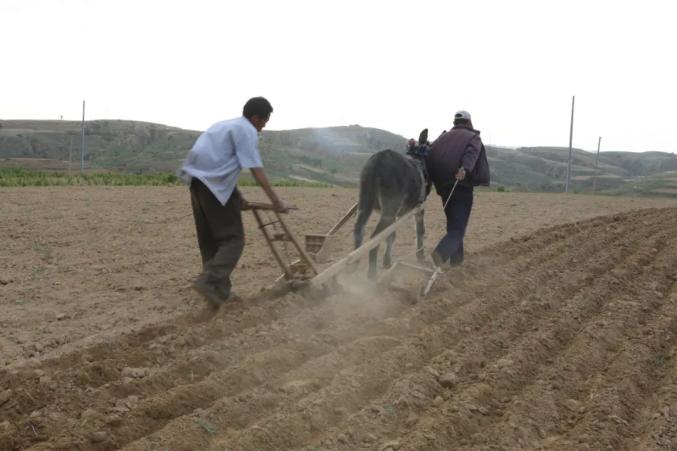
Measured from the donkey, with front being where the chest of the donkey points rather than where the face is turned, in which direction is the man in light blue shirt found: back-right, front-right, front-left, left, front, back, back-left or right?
back

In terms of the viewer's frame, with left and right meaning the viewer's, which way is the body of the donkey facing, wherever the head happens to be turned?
facing away from the viewer and to the right of the viewer

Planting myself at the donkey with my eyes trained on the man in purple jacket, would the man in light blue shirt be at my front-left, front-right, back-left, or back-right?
back-right

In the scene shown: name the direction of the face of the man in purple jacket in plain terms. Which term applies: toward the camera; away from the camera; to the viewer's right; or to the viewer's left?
away from the camera

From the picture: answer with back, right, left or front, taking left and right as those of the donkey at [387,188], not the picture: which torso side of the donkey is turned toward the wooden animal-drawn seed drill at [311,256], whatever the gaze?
back

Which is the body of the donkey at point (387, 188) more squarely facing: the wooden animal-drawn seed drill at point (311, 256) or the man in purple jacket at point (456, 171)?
the man in purple jacket
